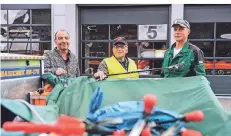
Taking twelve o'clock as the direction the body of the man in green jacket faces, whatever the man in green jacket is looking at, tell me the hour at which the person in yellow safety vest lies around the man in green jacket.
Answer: The person in yellow safety vest is roughly at 2 o'clock from the man in green jacket.

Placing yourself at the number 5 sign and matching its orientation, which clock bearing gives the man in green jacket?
The man in green jacket is roughly at 12 o'clock from the number 5 sign.

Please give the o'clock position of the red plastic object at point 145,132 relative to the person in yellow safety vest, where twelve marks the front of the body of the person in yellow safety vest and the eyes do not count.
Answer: The red plastic object is roughly at 12 o'clock from the person in yellow safety vest.

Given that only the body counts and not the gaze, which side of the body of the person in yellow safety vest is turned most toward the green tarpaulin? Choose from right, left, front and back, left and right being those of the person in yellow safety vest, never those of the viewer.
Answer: front

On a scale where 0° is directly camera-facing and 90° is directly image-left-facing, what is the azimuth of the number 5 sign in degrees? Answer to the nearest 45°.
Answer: approximately 0°

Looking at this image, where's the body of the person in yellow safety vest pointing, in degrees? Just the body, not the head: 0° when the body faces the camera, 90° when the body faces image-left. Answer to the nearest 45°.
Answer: approximately 0°

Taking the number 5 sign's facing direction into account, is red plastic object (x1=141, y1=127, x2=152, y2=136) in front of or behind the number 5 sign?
in front

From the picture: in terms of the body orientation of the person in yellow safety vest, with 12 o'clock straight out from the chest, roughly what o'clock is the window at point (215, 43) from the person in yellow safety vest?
The window is roughly at 7 o'clock from the person in yellow safety vest.

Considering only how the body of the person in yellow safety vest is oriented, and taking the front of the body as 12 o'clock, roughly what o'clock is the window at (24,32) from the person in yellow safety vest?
The window is roughly at 5 o'clock from the person in yellow safety vest.

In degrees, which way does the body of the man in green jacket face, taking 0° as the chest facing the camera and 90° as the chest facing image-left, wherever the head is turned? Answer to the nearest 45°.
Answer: approximately 45°

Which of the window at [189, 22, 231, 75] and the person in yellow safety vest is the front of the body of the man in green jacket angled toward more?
the person in yellow safety vest

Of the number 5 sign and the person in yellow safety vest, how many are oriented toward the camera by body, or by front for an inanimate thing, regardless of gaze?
2

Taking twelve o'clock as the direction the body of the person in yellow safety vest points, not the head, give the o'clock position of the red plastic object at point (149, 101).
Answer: The red plastic object is roughly at 12 o'clock from the person in yellow safety vest.
